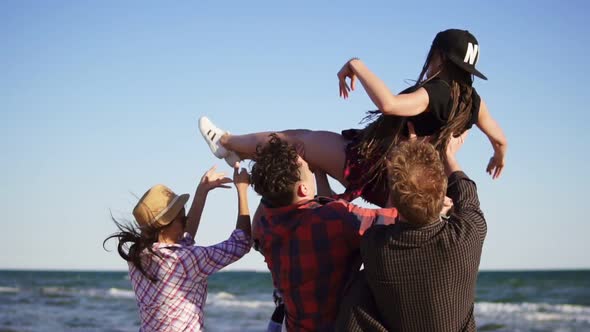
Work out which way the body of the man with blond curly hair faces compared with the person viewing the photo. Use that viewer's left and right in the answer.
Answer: facing away from the viewer

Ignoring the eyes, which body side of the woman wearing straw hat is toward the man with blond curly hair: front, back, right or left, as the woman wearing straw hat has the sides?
right

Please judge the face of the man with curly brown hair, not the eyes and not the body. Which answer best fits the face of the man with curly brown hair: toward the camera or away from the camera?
away from the camera

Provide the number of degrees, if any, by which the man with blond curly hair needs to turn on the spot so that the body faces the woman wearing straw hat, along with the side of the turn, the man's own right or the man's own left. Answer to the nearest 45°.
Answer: approximately 45° to the man's own left

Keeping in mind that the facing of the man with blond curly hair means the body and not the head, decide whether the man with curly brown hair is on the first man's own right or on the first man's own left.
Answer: on the first man's own left

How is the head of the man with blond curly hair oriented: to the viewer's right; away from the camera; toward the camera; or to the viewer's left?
away from the camera

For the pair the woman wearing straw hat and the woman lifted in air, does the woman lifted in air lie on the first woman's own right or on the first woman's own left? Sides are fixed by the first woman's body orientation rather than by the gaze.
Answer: on the first woman's own right

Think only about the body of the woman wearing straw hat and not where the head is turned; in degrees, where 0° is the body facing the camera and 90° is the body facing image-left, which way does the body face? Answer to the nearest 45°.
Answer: approximately 225°
